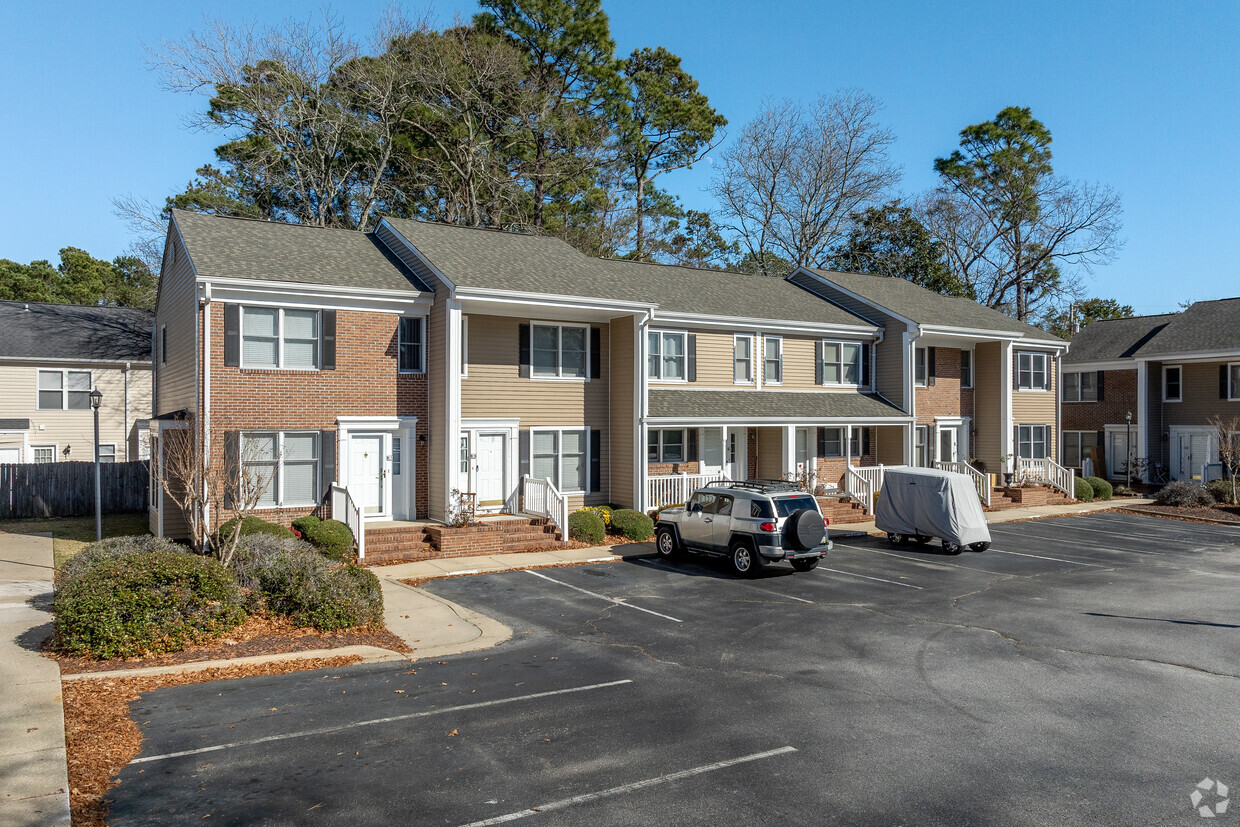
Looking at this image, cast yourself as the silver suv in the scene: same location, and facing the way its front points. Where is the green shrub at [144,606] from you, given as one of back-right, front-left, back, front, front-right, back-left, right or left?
left

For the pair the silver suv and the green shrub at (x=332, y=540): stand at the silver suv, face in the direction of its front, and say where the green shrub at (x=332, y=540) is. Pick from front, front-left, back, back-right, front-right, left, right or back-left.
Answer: front-left

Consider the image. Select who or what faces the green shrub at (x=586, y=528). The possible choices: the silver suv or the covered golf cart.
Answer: the silver suv

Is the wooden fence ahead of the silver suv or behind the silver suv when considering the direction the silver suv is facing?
ahead

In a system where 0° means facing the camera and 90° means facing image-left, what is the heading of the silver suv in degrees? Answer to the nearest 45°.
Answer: approximately 135°
